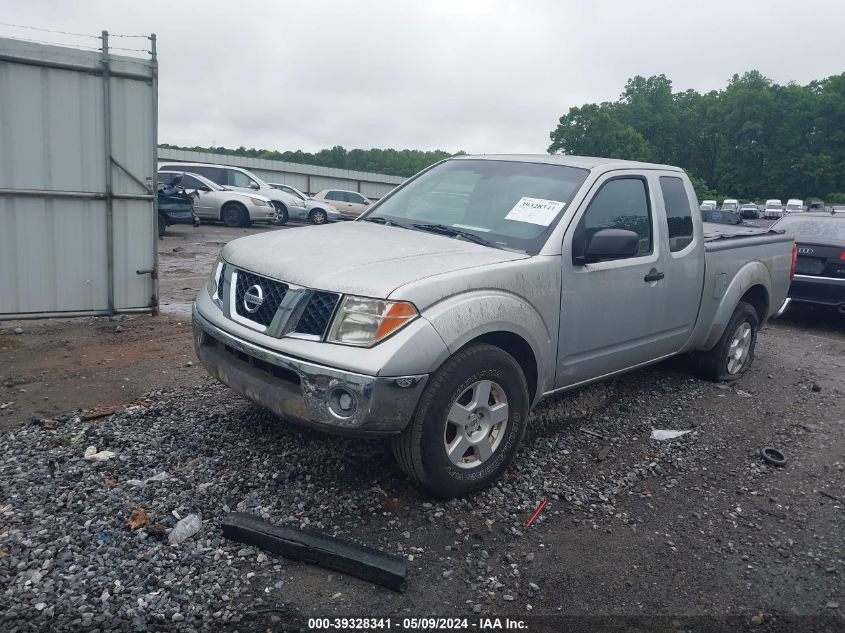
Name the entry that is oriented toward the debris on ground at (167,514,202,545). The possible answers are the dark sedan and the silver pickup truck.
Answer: the silver pickup truck

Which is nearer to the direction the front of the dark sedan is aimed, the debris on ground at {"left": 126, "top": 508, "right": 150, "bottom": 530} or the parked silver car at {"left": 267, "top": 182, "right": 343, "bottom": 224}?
the parked silver car

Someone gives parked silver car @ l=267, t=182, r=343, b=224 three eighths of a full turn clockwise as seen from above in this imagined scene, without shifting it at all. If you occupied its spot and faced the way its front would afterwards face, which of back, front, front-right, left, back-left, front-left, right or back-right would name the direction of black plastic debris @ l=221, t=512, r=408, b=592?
left

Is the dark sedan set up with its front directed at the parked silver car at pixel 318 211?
no

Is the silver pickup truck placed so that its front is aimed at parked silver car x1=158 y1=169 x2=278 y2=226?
no

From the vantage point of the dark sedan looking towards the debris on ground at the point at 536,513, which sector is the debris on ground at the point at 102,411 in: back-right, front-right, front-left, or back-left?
front-right

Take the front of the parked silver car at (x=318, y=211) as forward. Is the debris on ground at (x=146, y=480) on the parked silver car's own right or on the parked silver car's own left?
on the parked silver car's own right

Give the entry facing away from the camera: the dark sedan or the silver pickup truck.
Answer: the dark sedan

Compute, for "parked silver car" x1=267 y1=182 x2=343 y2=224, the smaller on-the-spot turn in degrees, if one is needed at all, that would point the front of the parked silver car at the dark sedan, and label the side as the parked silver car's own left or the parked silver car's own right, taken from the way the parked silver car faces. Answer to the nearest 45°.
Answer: approximately 45° to the parked silver car's own right

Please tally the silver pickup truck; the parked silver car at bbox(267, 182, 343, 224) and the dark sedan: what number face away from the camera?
1

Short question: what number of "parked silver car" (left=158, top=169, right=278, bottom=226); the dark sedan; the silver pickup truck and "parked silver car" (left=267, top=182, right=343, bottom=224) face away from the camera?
1

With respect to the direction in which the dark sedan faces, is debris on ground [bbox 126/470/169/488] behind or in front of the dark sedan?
behind

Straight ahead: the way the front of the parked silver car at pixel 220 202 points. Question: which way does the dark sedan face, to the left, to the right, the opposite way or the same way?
to the left

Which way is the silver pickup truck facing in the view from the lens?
facing the viewer and to the left of the viewer

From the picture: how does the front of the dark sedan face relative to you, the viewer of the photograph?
facing away from the viewer

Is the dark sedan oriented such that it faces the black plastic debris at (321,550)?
no

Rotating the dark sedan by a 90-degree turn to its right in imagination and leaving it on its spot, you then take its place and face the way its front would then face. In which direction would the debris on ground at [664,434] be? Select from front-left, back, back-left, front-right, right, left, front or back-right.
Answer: right

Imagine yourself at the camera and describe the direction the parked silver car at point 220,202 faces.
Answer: facing the viewer and to the right of the viewer
